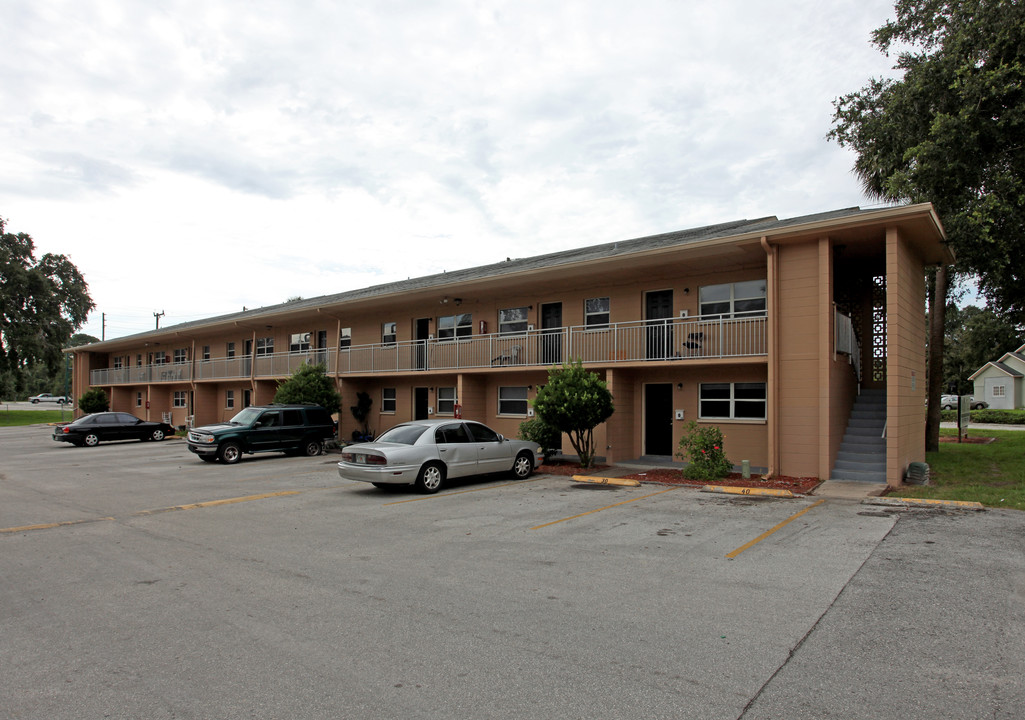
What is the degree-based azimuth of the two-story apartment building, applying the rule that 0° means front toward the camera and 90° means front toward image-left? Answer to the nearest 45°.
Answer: approximately 45°

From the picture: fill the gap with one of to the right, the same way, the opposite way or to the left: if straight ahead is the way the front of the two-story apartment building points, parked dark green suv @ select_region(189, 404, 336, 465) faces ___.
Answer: the same way

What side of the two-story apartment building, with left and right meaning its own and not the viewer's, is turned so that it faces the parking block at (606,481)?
front

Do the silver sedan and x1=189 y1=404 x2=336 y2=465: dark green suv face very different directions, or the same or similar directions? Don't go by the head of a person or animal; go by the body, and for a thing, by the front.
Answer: very different directions

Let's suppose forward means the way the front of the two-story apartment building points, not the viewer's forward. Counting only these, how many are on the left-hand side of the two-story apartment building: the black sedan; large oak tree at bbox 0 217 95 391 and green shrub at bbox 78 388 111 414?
0

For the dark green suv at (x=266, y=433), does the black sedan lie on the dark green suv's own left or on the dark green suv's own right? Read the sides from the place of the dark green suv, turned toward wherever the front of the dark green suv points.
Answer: on the dark green suv's own right

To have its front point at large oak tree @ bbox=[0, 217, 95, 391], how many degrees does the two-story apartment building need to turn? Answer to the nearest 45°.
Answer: approximately 90° to its right

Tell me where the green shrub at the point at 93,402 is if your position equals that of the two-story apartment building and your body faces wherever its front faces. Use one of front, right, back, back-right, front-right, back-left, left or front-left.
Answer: right

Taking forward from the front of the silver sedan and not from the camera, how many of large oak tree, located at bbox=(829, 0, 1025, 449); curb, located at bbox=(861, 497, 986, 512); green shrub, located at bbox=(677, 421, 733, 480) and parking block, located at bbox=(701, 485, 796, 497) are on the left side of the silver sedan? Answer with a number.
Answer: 0

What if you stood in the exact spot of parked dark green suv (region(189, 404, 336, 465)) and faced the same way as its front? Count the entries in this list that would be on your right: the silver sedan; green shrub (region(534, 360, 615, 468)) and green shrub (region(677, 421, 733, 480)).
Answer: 0

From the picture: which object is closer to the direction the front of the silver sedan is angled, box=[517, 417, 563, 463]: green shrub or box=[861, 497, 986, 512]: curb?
the green shrub

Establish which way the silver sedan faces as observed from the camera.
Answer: facing away from the viewer and to the right of the viewer

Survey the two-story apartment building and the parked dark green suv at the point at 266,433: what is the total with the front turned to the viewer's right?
0

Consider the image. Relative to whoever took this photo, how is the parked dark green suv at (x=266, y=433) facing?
facing the viewer and to the left of the viewer

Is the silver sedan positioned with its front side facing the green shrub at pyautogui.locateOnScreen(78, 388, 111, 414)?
no

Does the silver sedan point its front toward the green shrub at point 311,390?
no

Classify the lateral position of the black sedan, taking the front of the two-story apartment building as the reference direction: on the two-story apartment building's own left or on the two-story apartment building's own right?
on the two-story apartment building's own right
